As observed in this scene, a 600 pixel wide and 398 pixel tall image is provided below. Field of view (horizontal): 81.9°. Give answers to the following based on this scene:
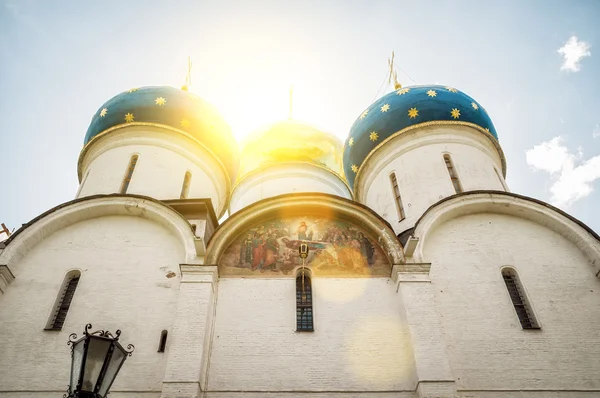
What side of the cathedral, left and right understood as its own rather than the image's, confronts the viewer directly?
front

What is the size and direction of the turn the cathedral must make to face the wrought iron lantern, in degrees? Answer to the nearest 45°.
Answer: approximately 45° to its right
